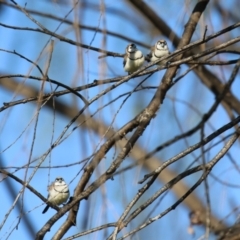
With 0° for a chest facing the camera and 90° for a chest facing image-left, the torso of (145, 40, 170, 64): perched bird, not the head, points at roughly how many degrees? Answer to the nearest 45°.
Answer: approximately 315°

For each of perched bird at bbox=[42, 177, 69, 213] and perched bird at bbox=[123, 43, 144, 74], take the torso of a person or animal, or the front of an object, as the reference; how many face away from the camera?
0

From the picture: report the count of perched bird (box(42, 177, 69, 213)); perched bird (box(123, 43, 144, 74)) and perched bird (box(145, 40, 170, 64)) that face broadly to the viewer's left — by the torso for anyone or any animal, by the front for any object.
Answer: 0

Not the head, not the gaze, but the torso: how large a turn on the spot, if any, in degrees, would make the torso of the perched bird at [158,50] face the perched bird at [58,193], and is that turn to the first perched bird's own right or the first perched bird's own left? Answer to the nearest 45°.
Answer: approximately 135° to the first perched bird's own right

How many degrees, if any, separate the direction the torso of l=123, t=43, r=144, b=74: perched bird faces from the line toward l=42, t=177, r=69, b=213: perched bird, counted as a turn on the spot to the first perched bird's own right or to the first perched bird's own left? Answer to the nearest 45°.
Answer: approximately 135° to the first perched bird's own right

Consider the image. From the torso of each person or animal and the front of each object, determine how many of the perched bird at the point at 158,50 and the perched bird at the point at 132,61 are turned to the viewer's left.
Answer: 0

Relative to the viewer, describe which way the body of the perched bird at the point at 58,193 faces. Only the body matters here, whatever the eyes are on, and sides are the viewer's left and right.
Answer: facing the viewer and to the right of the viewer
